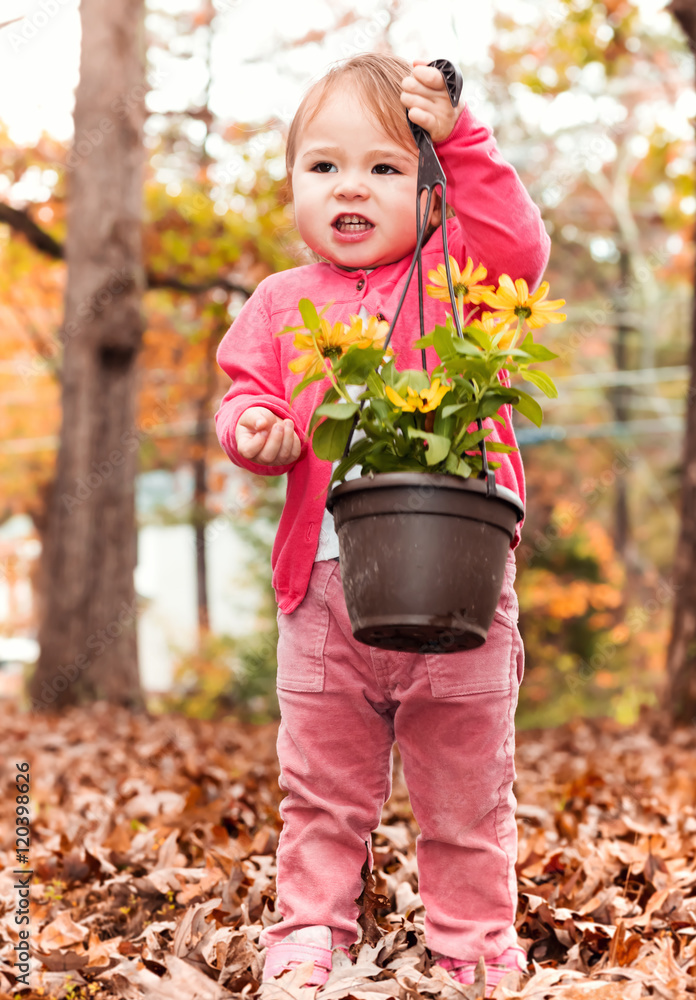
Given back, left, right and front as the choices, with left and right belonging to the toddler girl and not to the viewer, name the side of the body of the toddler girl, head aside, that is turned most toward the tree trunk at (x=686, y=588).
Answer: back

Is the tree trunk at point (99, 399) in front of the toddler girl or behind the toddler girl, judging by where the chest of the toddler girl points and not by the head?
behind

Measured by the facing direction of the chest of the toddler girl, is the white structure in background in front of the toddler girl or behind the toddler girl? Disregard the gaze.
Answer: behind

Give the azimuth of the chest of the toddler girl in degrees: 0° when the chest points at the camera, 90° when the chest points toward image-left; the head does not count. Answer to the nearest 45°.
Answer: approximately 0°
